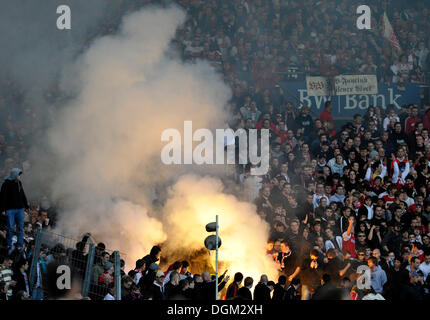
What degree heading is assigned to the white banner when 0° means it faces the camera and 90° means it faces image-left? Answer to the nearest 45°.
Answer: approximately 0°

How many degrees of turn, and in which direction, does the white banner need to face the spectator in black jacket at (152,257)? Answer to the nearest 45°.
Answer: approximately 45° to its right

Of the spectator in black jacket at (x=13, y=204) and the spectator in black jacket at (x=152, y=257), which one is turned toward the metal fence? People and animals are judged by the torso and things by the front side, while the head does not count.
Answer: the spectator in black jacket at (x=13, y=204)

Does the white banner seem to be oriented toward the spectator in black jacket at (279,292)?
yes
